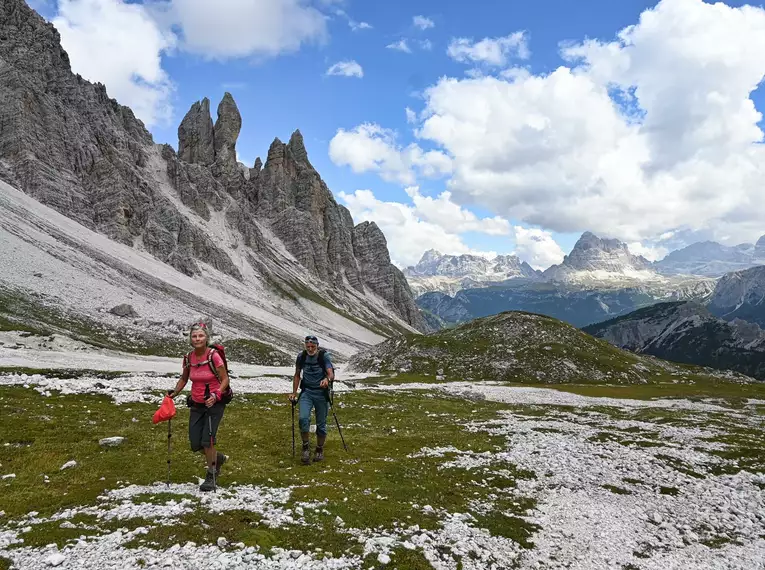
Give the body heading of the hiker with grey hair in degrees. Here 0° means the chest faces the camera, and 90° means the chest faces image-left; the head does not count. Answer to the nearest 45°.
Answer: approximately 45°

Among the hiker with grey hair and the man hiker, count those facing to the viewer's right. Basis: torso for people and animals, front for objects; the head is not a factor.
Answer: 0

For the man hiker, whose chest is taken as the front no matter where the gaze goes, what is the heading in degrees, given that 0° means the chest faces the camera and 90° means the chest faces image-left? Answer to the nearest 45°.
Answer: approximately 0°

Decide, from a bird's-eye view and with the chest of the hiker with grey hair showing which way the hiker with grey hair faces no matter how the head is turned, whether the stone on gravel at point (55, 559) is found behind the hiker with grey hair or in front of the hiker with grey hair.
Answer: in front

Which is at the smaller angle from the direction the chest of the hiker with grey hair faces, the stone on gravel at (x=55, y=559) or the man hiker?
the stone on gravel

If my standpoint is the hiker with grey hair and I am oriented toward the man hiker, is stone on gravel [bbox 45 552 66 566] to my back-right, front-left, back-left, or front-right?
back-right

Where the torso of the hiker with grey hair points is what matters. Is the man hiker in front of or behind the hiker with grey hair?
behind

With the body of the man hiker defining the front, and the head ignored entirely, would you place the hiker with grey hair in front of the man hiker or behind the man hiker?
in front
